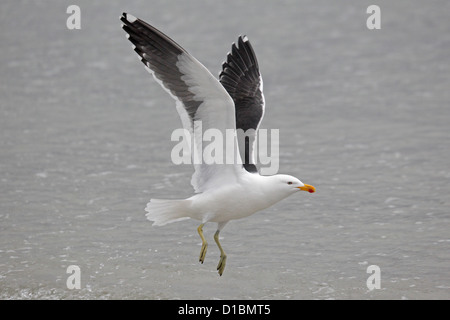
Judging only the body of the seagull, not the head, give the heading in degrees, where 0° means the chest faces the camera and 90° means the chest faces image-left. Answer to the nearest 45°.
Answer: approximately 270°
